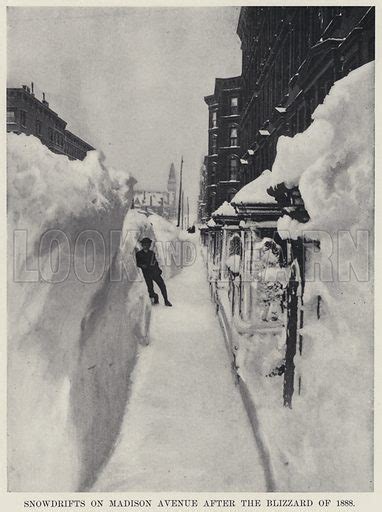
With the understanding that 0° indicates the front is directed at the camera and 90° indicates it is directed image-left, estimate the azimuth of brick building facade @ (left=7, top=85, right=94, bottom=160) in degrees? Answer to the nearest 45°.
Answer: approximately 315°

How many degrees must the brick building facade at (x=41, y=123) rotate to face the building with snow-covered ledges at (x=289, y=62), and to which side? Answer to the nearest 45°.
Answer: approximately 45° to its right

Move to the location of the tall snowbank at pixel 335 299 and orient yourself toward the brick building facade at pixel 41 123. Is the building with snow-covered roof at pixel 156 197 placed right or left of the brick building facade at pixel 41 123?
right

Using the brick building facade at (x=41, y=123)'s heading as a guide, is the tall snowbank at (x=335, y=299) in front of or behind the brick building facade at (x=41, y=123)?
in front

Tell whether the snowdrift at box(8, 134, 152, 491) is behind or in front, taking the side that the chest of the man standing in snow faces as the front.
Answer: in front
